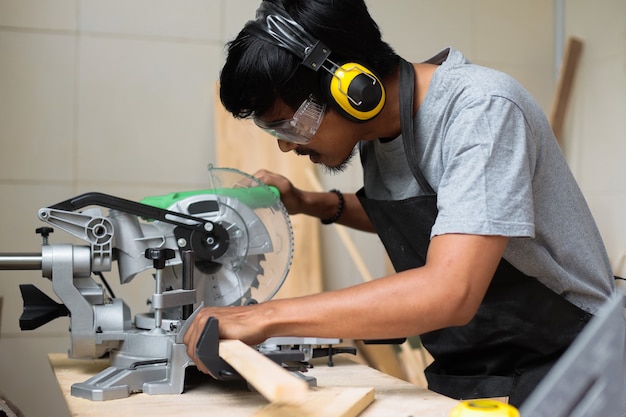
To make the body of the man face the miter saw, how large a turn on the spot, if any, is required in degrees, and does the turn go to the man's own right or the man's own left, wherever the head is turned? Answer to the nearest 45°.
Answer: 0° — they already face it

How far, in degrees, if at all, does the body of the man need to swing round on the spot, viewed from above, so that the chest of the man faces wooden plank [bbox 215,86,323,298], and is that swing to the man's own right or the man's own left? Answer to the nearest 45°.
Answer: approximately 45° to the man's own right

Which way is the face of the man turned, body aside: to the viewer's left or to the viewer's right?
to the viewer's left

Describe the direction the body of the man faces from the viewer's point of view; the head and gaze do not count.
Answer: to the viewer's left

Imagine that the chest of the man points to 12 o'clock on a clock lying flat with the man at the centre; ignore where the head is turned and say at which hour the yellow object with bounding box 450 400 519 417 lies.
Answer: The yellow object is roughly at 9 o'clock from the man.

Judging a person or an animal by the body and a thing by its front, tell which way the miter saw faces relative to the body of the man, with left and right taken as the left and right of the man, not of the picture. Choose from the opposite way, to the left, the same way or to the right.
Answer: the opposite way

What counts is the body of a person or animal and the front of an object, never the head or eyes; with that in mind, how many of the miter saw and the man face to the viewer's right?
1

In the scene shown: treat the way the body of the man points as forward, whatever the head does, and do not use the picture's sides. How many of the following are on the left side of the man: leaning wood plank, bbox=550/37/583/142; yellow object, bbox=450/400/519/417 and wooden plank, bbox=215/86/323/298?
1

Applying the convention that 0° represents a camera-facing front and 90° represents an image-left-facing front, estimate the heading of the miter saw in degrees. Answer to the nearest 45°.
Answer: approximately 270°

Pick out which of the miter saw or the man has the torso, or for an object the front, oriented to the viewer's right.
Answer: the miter saw
